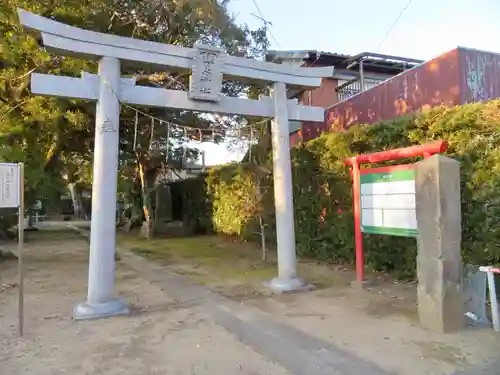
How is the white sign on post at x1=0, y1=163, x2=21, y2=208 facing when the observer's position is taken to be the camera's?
facing the viewer

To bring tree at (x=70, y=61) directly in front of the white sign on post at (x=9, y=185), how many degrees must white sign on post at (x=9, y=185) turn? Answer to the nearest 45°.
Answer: approximately 180°
